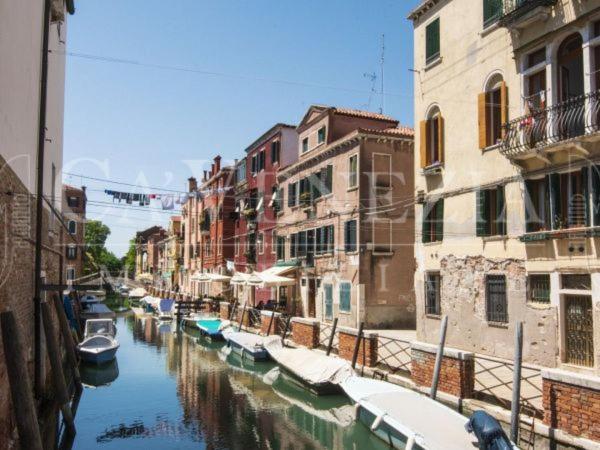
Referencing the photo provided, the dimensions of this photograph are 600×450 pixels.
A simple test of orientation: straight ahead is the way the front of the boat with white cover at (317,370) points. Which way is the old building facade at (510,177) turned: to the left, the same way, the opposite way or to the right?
to the left

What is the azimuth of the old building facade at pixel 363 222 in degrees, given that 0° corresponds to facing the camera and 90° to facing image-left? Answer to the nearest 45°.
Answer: approximately 45°

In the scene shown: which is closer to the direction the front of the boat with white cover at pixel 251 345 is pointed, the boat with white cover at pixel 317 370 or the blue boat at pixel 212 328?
the blue boat

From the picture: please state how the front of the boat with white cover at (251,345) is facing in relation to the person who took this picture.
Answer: facing away from the viewer and to the left of the viewer

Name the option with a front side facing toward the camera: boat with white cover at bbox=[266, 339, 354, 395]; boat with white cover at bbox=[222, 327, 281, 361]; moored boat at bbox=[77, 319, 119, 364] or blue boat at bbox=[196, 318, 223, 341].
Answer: the moored boat

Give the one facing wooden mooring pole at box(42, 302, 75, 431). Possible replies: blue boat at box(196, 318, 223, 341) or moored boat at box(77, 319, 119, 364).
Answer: the moored boat

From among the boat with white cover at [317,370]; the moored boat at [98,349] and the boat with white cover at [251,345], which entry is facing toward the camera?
the moored boat

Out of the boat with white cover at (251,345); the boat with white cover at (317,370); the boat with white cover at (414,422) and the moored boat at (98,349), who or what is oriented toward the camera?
the moored boat

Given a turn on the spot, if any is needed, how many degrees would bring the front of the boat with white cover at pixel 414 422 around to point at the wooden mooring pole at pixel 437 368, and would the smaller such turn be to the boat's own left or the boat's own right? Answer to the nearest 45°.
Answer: approximately 45° to the boat's own right

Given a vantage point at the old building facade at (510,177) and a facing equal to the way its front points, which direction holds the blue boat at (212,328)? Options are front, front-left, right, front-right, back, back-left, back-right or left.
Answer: right

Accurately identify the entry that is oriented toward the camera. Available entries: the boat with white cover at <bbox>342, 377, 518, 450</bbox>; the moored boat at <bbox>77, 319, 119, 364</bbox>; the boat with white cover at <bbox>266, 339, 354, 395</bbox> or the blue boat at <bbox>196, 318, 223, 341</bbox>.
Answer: the moored boat

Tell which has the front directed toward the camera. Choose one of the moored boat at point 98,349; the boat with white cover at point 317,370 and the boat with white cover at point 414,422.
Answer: the moored boat

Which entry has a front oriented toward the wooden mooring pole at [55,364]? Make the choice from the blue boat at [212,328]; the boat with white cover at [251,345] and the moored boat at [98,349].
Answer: the moored boat

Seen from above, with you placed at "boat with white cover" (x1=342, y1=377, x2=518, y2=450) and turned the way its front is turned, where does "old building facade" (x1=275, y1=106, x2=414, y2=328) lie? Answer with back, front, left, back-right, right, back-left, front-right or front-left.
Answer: front-right
